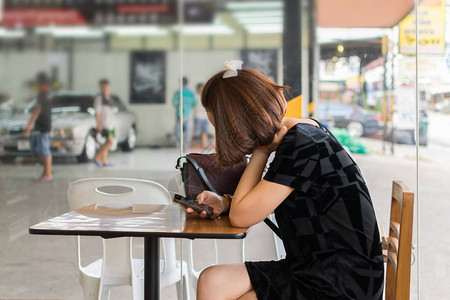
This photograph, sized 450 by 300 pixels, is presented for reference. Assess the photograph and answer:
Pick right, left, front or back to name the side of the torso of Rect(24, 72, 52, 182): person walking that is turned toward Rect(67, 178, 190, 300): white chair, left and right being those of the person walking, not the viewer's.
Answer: left

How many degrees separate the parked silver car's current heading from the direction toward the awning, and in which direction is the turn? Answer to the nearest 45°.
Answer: approximately 90° to its left

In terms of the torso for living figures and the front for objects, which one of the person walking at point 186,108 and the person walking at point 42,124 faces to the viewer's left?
the person walking at point 42,124

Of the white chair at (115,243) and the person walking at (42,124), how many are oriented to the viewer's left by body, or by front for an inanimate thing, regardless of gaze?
1

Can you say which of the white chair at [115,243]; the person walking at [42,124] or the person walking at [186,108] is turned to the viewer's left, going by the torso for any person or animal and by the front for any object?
the person walking at [42,124]

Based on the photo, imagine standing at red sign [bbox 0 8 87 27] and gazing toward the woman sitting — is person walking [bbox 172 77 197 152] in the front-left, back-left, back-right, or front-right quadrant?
front-left

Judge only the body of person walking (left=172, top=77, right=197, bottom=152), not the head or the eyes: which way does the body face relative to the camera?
away from the camera

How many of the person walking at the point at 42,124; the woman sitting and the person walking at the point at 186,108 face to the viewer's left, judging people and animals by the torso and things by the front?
2

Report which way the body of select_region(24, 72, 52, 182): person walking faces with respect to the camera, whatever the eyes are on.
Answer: to the viewer's left

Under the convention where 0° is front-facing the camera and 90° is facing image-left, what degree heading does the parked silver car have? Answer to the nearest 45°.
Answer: approximately 45°

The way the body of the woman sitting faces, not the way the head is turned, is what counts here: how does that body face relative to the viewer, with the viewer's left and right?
facing to the left of the viewer
